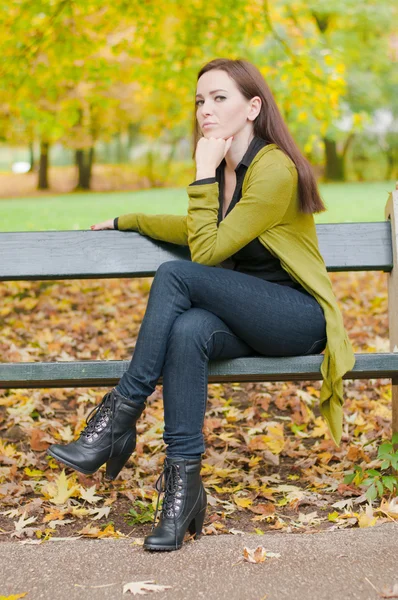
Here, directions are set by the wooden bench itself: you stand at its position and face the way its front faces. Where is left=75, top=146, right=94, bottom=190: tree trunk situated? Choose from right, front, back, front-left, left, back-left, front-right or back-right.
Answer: back

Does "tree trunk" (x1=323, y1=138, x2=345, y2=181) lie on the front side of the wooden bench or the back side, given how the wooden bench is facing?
on the back side

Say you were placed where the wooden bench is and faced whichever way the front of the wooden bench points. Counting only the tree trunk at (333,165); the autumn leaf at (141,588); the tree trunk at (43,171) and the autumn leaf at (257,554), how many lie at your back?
2

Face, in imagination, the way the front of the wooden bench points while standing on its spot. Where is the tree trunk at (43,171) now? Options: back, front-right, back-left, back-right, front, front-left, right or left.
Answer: back

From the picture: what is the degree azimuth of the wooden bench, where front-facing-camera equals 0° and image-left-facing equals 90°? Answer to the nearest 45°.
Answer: approximately 0°

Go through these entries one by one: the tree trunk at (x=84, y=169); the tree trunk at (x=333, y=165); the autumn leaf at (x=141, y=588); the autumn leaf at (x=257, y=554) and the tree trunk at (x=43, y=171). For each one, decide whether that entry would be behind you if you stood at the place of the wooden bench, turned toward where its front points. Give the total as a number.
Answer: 3
